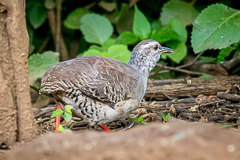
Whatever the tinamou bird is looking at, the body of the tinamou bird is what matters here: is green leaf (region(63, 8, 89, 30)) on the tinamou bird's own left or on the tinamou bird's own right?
on the tinamou bird's own left

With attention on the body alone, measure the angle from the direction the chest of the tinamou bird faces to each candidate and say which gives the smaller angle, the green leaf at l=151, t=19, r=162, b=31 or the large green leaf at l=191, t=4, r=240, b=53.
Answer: the large green leaf

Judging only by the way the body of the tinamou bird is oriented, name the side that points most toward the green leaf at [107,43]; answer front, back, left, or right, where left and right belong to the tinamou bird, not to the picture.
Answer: left

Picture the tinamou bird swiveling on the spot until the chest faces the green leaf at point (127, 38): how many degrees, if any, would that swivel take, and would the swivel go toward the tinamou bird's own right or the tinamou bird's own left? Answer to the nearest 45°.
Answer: approximately 90° to the tinamou bird's own left

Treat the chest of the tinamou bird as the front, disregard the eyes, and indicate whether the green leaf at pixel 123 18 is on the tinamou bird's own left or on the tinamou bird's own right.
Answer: on the tinamou bird's own left

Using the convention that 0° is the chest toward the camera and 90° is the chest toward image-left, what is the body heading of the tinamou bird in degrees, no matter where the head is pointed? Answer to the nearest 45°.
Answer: approximately 270°

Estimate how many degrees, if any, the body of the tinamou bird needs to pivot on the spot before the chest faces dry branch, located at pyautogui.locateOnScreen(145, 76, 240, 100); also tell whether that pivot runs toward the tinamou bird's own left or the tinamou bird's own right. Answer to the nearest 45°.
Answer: approximately 45° to the tinamou bird's own left
